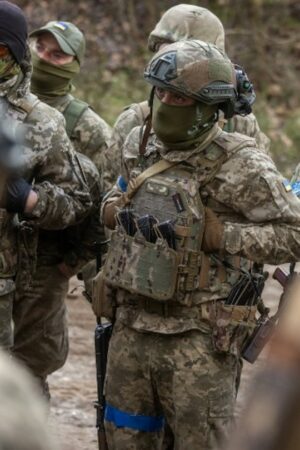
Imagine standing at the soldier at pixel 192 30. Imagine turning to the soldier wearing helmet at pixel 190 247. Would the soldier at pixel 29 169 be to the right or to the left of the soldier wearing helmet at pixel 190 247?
right

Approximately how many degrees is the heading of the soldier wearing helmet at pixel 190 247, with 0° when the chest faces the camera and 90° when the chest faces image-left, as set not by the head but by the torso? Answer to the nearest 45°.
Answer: approximately 45°
